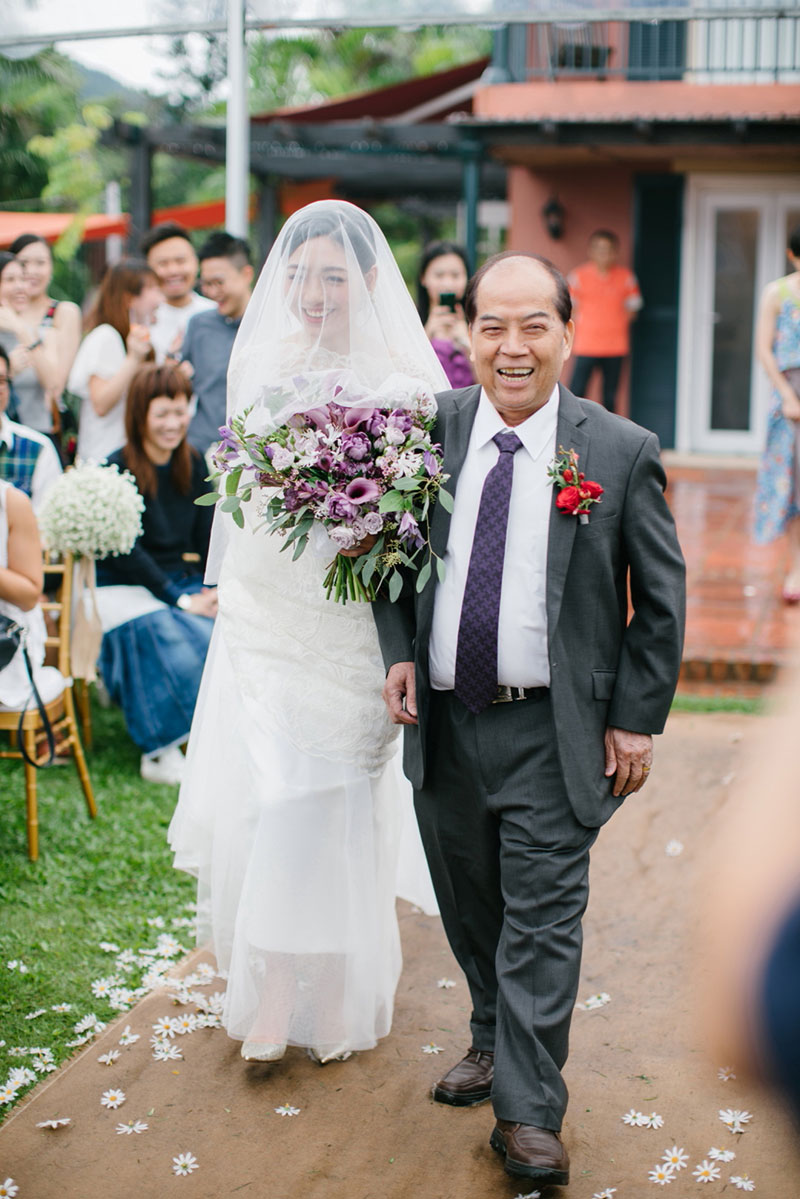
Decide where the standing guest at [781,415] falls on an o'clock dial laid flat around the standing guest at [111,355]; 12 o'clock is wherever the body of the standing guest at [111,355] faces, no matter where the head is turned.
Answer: the standing guest at [781,415] is roughly at 12 o'clock from the standing guest at [111,355].

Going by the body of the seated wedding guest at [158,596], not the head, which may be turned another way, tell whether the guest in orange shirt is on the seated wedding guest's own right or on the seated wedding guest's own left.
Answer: on the seated wedding guest's own left

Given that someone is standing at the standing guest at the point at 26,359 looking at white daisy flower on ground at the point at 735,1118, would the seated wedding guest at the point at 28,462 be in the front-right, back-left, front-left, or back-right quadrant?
front-right

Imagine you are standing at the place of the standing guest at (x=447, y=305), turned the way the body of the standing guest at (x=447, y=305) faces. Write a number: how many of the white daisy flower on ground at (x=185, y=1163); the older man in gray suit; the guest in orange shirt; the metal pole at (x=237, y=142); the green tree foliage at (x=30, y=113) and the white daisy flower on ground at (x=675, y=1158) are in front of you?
3

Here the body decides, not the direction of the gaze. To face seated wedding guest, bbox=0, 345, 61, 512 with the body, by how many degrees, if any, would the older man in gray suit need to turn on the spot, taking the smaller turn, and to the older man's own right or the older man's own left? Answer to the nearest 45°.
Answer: approximately 135° to the older man's own right

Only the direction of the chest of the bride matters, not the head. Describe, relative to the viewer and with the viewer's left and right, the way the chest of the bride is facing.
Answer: facing the viewer

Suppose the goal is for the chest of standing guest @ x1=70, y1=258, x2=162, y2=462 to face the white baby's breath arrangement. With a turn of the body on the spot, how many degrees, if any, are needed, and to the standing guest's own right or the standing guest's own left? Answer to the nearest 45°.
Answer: approximately 90° to the standing guest's own right

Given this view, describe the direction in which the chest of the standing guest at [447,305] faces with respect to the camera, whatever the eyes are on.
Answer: toward the camera

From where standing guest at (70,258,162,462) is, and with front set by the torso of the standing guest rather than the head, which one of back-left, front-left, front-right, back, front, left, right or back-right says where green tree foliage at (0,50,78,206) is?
left

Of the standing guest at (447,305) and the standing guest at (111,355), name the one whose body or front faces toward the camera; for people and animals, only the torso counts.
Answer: the standing guest at (447,305)

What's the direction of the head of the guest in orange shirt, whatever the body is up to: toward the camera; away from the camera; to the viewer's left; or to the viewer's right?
toward the camera

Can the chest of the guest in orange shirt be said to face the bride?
yes

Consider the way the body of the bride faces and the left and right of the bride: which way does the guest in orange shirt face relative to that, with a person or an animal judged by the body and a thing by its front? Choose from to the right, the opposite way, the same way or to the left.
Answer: the same way
